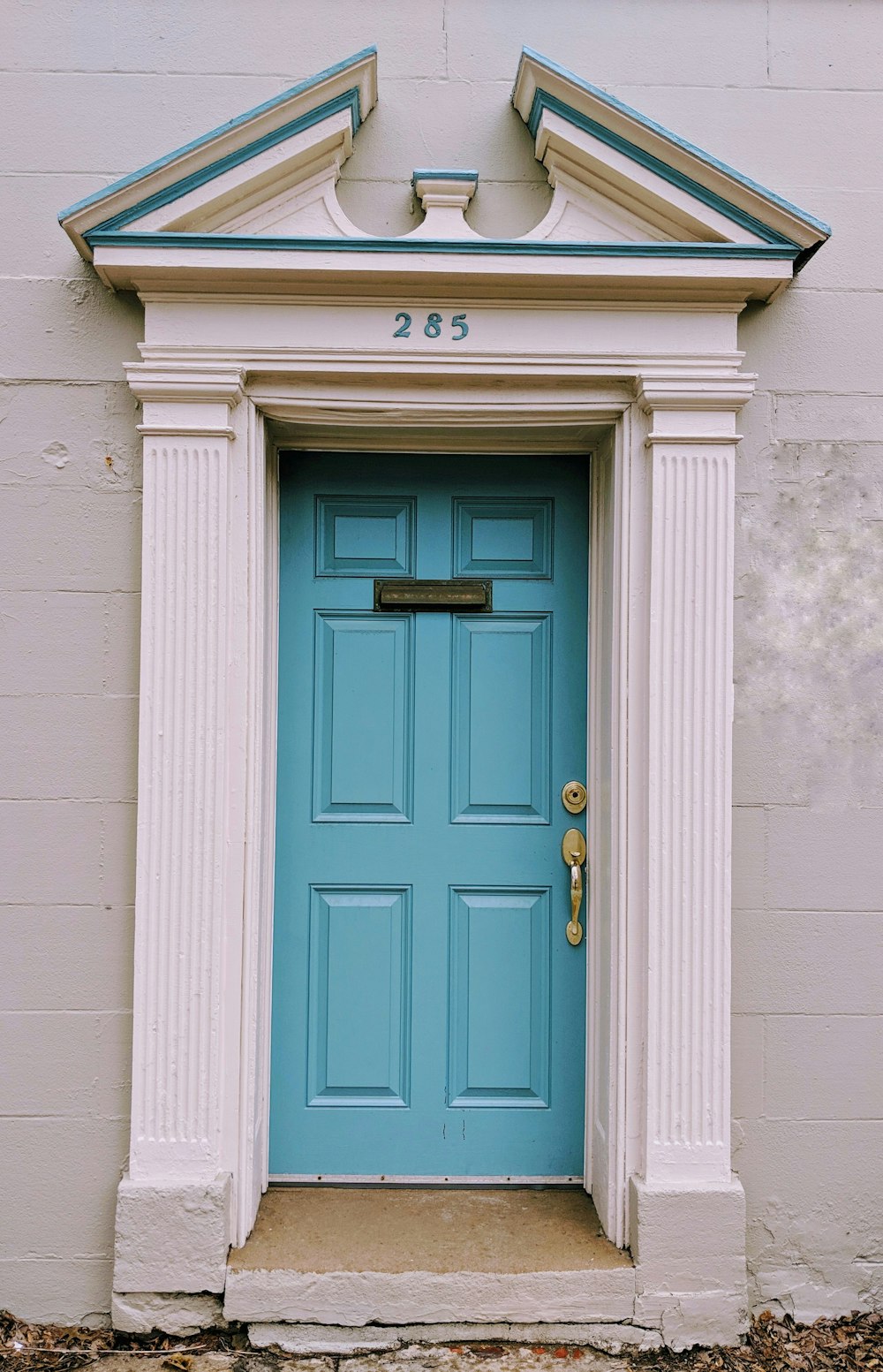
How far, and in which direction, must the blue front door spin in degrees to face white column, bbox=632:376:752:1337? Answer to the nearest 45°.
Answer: approximately 45° to its left

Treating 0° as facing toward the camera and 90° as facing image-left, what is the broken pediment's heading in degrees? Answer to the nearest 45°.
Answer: approximately 0°
